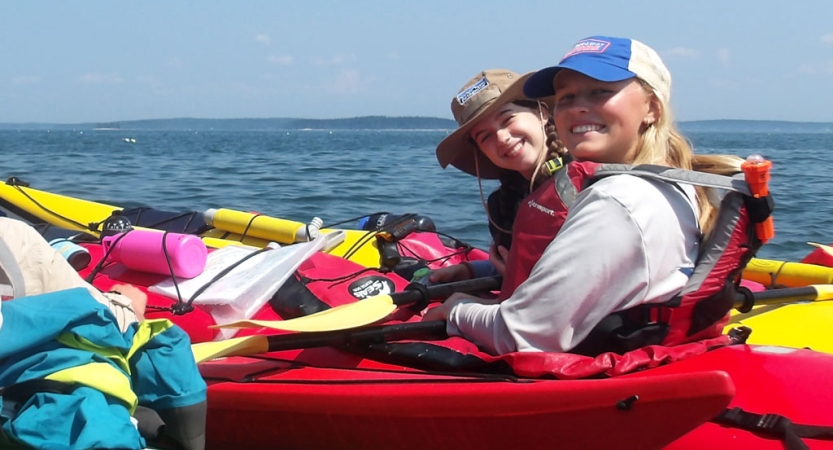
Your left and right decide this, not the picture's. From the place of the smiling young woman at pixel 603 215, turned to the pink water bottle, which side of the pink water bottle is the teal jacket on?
left

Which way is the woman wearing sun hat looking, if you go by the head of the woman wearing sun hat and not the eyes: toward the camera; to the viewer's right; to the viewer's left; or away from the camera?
toward the camera

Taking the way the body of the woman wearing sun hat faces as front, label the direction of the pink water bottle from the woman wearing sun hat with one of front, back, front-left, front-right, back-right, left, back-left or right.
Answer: front-right

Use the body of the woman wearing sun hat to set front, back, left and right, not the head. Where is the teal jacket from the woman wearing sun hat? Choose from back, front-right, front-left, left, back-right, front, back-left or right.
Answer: front

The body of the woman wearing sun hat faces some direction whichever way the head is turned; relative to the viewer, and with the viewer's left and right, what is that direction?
facing the viewer and to the left of the viewer
